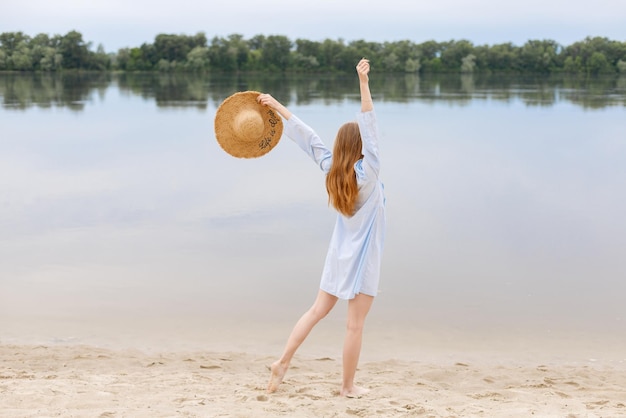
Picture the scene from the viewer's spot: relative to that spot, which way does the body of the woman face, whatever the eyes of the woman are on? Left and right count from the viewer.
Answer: facing away from the viewer and to the right of the viewer

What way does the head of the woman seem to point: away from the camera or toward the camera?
away from the camera
